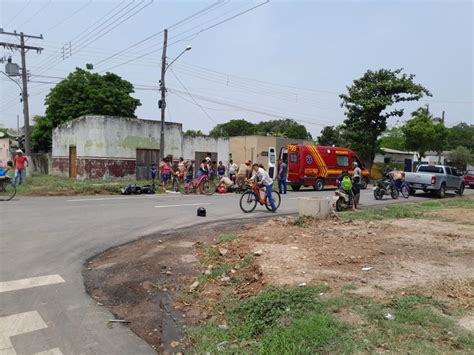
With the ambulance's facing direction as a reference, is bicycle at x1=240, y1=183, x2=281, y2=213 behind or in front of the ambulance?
behind

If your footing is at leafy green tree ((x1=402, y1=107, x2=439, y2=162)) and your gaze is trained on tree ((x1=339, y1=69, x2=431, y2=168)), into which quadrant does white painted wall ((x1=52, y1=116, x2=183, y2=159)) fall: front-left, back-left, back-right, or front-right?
front-right

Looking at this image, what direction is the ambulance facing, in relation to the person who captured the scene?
facing away from the viewer and to the right of the viewer

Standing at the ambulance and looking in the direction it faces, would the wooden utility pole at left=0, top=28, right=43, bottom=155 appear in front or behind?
behind

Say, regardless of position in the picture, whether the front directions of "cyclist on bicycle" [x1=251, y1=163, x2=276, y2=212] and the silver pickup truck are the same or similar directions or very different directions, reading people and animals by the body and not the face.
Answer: very different directions

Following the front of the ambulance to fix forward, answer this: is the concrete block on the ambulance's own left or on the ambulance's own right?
on the ambulance's own right

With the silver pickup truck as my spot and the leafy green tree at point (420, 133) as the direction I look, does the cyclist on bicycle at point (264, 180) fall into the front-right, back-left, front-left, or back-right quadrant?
back-left

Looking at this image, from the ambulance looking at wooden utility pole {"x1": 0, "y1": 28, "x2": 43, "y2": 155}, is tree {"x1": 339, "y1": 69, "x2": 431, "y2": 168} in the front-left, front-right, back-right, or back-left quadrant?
back-right
